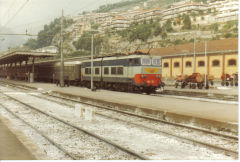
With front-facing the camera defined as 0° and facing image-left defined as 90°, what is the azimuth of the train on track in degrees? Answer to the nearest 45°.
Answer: approximately 315°

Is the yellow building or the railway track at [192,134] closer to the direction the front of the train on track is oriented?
the railway track

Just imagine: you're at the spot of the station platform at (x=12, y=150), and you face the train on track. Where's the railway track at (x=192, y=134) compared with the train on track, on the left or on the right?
right

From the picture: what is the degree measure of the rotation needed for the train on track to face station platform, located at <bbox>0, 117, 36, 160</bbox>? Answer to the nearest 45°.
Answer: approximately 45° to its right

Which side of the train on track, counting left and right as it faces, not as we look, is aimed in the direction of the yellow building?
left

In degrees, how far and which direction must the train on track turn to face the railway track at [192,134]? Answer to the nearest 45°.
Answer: approximately 45° to its right
